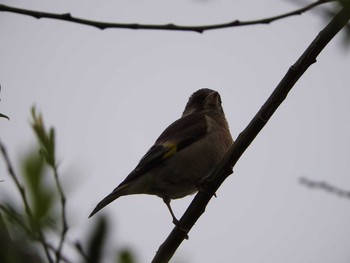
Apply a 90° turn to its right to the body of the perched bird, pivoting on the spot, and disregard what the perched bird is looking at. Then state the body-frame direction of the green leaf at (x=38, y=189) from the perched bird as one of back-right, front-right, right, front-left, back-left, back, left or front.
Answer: front

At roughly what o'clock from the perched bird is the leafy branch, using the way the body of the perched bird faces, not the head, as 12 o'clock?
The leafy branch is roughly at 3 o'clock from the perched bird.

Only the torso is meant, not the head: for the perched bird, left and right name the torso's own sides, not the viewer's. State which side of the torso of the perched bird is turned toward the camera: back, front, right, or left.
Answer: right
